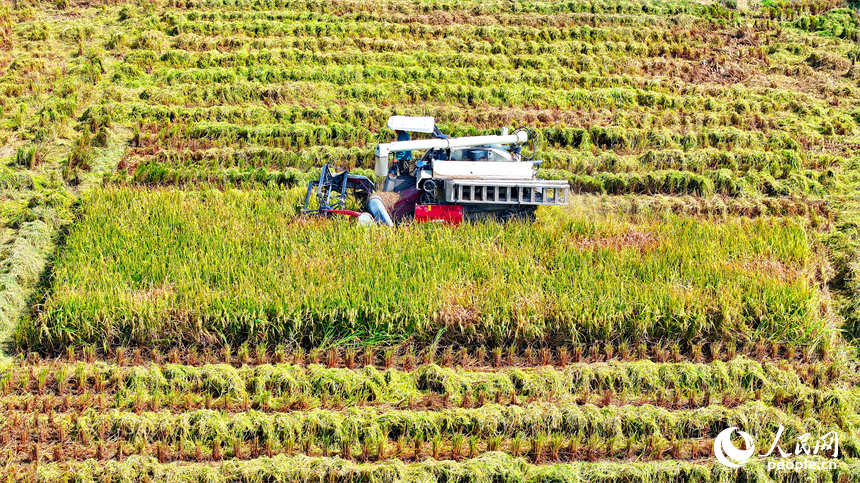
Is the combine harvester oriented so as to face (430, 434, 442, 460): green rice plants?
no

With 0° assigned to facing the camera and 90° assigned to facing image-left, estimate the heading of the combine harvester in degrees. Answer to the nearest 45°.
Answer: approximately 90°
